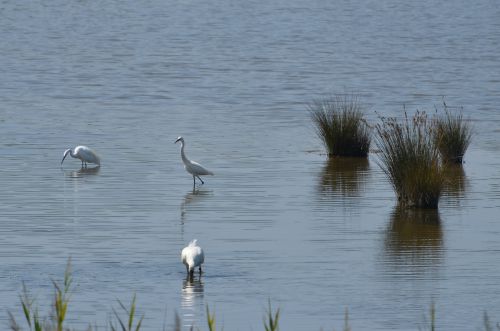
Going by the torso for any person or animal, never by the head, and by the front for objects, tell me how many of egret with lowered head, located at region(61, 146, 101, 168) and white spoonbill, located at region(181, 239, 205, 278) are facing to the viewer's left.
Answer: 1

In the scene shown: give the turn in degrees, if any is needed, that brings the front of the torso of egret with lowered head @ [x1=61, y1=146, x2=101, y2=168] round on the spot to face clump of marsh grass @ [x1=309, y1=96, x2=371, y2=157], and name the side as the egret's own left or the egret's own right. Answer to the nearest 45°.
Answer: approximately 180°

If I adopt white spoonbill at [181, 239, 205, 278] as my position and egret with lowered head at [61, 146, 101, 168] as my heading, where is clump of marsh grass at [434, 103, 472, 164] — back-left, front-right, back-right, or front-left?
front-right

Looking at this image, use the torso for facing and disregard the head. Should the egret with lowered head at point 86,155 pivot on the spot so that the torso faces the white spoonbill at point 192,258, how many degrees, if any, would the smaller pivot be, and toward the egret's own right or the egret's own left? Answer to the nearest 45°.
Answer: approximately 90° to the egret's own left

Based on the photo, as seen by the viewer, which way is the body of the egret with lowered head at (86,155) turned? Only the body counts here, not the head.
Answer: to the viewer's left

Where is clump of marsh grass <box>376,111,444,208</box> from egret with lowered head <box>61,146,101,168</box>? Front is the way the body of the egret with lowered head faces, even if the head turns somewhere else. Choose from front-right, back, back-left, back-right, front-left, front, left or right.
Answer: back-left

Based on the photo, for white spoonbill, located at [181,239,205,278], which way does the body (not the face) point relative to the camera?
toward the camera

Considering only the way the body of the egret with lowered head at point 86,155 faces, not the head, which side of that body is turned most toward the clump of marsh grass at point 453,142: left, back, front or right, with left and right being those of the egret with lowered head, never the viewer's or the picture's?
back

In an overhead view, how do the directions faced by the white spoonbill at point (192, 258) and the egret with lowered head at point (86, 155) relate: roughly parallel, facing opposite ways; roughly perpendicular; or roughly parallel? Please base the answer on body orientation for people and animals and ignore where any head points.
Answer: roughly perpendicular
